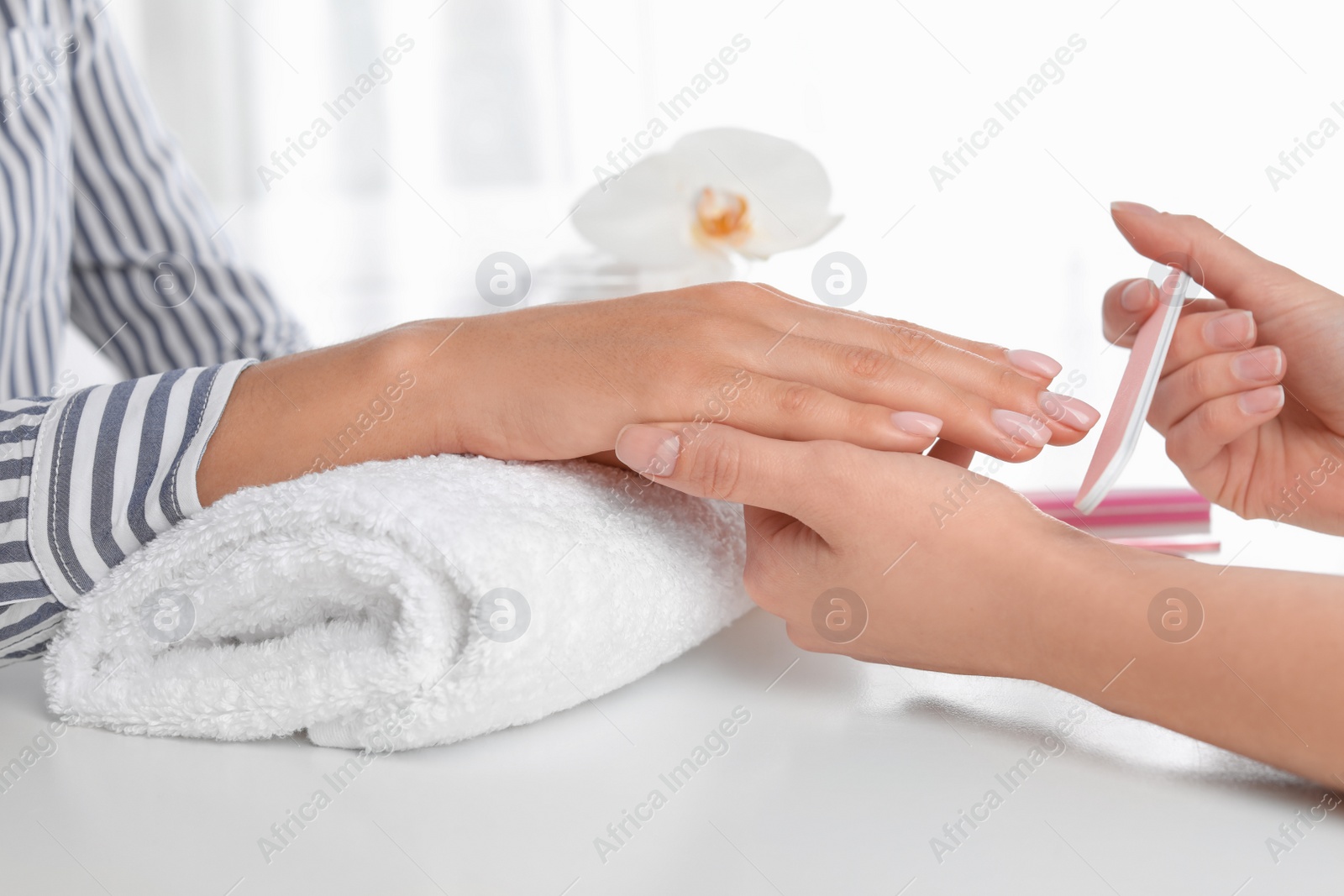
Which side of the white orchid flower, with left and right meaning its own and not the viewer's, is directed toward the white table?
front

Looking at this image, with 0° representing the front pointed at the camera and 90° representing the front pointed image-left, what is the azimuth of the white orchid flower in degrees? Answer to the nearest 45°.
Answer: approximately 0°
